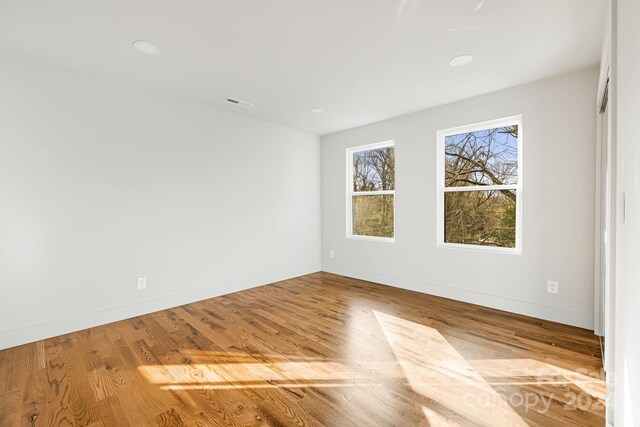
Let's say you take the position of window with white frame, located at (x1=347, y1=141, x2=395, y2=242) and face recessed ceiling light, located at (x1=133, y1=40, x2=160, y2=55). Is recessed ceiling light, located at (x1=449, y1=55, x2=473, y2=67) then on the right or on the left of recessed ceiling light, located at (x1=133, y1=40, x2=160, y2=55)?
left

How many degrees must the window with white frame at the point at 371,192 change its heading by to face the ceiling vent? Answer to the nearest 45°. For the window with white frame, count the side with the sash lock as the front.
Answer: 0° — it already faces it

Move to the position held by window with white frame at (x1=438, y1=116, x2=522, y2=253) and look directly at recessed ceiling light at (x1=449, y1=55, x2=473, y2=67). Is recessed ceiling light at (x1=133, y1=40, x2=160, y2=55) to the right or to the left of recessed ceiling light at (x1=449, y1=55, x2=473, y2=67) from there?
right

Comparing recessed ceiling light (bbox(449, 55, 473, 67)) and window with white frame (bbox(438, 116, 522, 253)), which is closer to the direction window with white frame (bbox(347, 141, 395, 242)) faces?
the recessed ceiling light

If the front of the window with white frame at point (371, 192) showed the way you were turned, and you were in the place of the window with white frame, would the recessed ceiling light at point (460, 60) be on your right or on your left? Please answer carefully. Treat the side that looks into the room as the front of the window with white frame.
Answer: on your left

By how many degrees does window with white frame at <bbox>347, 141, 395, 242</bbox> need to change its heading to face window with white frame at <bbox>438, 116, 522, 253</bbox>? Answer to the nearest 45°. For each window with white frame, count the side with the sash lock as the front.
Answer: approximately 90° to its left

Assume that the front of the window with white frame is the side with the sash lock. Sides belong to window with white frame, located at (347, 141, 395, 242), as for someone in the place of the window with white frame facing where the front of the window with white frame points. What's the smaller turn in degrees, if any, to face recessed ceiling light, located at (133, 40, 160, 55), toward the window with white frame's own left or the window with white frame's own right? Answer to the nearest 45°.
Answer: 0° — it already faces it

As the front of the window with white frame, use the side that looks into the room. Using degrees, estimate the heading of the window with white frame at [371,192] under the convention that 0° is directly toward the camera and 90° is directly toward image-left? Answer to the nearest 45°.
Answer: approximately 45°
